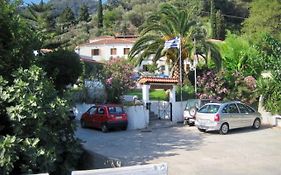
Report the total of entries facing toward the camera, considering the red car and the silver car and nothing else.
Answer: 0
